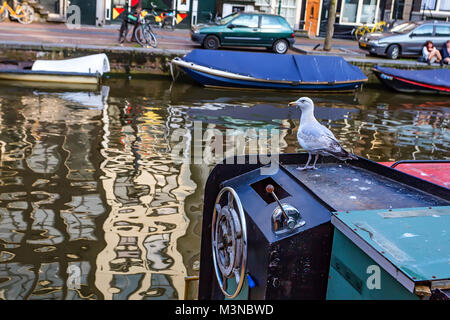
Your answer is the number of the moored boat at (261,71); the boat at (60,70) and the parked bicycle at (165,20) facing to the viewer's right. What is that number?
1

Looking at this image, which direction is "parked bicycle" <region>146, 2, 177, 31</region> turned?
to the viewer's left

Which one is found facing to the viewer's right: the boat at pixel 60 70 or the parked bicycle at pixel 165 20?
the boat

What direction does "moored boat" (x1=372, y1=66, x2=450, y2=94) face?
to the viewer's left

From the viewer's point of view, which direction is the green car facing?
to the viewer's left

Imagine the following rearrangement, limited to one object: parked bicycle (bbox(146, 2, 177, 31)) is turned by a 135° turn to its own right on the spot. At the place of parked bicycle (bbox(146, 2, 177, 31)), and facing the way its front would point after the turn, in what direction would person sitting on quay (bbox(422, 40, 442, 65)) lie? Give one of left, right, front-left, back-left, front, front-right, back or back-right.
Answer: right

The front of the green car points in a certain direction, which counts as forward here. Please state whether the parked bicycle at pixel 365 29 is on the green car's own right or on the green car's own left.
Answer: on the green car's own right

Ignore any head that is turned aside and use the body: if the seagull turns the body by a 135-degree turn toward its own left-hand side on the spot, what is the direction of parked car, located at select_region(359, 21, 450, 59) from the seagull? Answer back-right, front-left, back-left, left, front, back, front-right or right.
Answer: back-left
